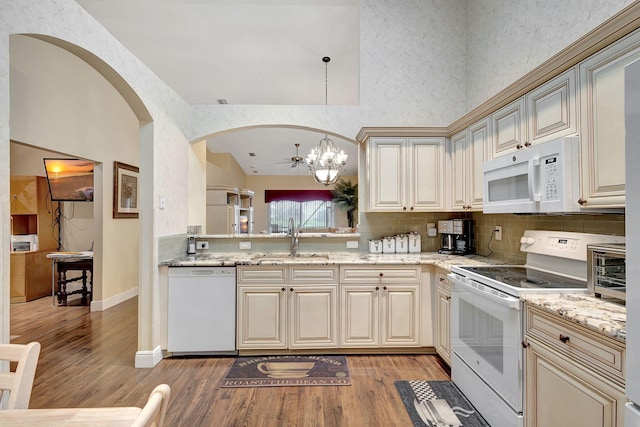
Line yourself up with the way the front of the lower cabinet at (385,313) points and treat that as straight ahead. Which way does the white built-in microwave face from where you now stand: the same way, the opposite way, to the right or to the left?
to the right

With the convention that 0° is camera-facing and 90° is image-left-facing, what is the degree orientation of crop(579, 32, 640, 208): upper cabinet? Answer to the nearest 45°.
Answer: approximately 45°

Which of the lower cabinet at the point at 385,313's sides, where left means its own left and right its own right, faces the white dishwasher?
right

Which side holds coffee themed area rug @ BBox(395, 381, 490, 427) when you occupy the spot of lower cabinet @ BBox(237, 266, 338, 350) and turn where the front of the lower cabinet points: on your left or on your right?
on your left

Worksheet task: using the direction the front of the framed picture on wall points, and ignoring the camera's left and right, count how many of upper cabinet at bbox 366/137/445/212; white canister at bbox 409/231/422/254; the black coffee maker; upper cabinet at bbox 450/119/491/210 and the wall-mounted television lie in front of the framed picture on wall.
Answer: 4

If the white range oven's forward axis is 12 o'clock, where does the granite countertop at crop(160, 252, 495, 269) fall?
The granite countertop is roughly at 2 o'clock from the white range oven.

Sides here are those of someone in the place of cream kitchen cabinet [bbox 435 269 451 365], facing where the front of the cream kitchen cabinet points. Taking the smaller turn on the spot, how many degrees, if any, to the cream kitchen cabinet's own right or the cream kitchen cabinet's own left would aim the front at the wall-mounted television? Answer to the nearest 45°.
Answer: approximately 45° to the cream kitchen cabinet's own right

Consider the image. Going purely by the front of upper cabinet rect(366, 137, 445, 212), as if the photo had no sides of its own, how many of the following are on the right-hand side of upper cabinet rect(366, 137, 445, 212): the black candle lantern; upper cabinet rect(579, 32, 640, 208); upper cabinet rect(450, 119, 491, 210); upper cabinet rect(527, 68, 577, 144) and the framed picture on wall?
2

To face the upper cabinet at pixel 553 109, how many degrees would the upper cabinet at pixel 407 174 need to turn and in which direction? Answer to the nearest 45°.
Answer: approximately 45° to its left
